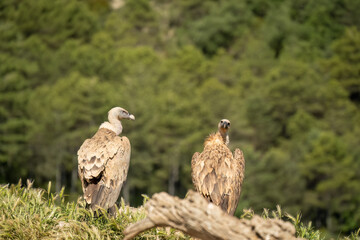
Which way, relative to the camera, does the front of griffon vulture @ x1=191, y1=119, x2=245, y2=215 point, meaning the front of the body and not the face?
away from the camera

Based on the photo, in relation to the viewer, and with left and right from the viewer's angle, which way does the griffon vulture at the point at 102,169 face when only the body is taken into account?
facing away from the viewer and to the right of the viewer

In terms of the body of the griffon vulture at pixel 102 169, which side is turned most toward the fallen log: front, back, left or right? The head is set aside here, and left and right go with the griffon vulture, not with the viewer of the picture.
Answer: right

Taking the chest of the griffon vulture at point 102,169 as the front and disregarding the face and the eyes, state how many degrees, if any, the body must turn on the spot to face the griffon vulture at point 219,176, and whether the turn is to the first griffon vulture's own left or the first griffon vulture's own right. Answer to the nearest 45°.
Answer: approximately 45° to the first griffon vulture's own right

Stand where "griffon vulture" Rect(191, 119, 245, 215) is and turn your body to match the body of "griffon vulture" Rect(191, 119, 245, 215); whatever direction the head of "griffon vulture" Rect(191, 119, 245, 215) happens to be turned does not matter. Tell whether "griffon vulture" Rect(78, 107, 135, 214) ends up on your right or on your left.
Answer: on your left
